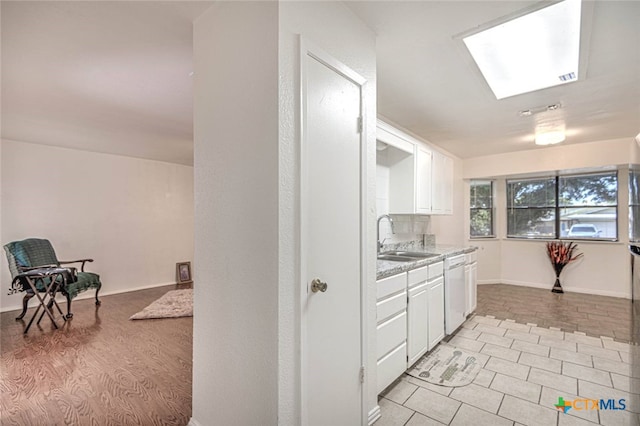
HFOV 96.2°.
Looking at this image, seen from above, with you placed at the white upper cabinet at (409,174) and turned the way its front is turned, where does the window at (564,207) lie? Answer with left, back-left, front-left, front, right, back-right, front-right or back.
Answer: left

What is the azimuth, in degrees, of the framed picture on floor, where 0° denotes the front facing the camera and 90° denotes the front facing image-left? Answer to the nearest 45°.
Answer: approximately 315°

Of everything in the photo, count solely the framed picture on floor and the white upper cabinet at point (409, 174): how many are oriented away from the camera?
0

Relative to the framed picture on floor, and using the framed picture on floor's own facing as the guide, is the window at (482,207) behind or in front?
in front

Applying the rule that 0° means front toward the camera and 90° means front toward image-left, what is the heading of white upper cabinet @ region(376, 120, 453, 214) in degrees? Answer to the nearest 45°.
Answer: approximately 315°

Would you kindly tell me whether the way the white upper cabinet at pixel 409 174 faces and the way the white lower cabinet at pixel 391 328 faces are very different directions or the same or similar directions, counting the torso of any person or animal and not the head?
same or similar directions

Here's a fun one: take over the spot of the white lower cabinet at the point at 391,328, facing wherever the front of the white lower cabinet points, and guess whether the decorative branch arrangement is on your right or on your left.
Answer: on your left

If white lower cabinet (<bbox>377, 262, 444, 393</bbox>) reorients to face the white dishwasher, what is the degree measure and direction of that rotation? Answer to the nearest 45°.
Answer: approximately 90° to its left

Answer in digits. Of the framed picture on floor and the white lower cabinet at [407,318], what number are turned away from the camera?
0

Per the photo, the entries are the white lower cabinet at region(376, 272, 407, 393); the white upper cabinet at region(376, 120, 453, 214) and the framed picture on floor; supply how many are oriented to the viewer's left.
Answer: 0

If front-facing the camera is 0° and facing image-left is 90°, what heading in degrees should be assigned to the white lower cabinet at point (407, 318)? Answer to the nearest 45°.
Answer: approximately 315°

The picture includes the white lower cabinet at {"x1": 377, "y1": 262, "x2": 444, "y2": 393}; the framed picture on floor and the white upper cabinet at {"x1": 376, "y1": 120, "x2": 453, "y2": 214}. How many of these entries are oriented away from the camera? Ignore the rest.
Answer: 0
